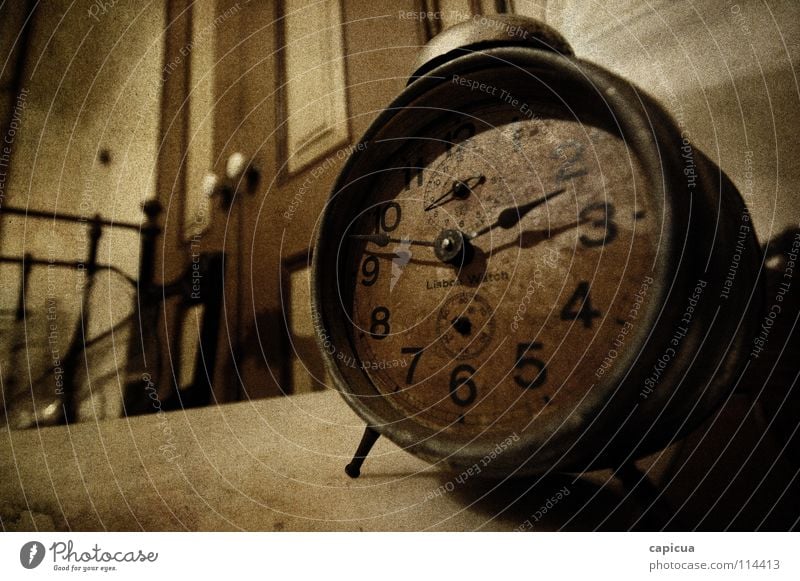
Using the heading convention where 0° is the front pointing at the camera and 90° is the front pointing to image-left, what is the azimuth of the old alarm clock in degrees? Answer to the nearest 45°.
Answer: approximately 45°
